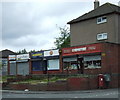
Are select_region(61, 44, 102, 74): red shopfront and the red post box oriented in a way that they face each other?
no

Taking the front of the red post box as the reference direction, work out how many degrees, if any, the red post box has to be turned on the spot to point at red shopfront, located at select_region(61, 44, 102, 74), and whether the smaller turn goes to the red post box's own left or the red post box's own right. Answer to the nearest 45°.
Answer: approximately 180°

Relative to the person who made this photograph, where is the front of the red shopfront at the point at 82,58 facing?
facing the viewer and to the left of the viewer

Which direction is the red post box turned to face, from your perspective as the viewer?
facing the viewer

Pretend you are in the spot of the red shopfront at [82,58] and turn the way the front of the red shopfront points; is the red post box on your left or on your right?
on your left

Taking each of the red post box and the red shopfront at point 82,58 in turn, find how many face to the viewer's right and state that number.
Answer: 0
